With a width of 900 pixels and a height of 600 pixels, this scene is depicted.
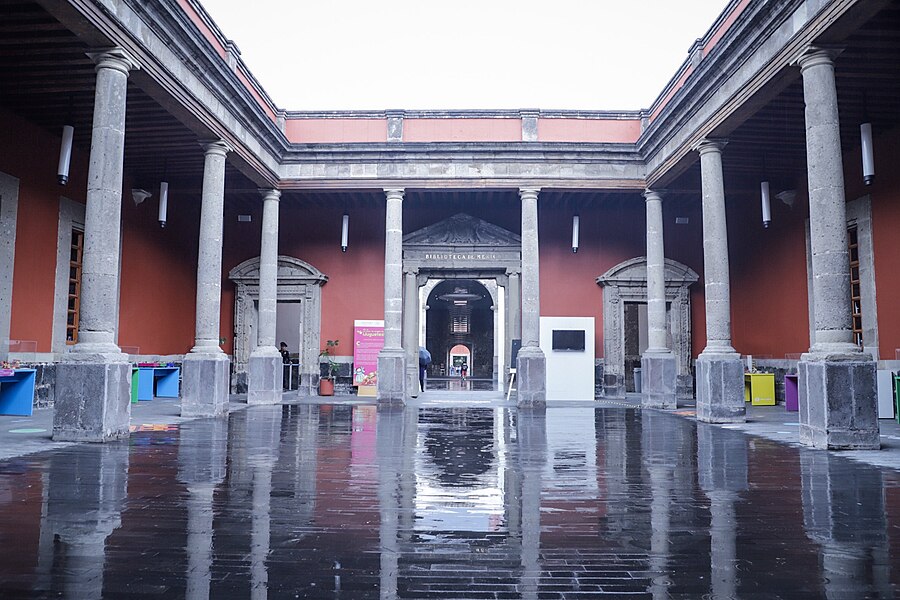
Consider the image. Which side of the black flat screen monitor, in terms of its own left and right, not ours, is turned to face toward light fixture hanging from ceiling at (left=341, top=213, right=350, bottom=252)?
right

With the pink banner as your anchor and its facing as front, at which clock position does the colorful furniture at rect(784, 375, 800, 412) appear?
The colorful furniture is roughly at 10 o'clock from the pink banner.

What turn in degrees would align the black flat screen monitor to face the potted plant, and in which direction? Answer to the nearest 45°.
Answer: approximately 90° to its right

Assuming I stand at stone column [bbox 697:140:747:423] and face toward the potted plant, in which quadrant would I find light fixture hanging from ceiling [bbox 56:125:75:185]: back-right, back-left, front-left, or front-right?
front-left

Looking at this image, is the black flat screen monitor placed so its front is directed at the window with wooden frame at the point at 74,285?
no

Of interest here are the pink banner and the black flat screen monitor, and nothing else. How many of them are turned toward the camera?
2

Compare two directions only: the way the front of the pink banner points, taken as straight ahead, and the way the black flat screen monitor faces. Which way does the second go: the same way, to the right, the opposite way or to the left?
the same way

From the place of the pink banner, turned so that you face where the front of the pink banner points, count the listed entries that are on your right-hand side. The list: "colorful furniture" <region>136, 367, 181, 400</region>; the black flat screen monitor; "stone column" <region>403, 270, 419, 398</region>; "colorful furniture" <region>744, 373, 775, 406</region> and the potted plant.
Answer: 2

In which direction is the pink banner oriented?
toward the camera

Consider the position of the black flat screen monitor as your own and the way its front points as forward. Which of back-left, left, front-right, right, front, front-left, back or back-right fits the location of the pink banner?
right

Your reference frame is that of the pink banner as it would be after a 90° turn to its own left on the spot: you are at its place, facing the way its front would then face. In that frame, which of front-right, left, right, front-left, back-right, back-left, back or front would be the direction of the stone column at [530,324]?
front-right

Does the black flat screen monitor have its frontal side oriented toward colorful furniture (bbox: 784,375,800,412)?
no

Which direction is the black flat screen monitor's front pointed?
toward the camera

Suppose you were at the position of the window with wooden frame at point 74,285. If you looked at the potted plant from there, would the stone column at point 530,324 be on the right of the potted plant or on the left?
right

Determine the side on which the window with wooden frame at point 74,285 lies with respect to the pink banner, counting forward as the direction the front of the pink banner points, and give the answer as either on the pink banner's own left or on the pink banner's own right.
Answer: on the pink banner's own right

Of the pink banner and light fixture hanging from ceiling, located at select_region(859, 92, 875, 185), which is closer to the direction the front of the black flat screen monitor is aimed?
the light fixture hanging from ceiling

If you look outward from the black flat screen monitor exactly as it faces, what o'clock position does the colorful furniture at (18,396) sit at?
The colorful furniture is roughly at 2 o'clock from the black flat screen monitor.
